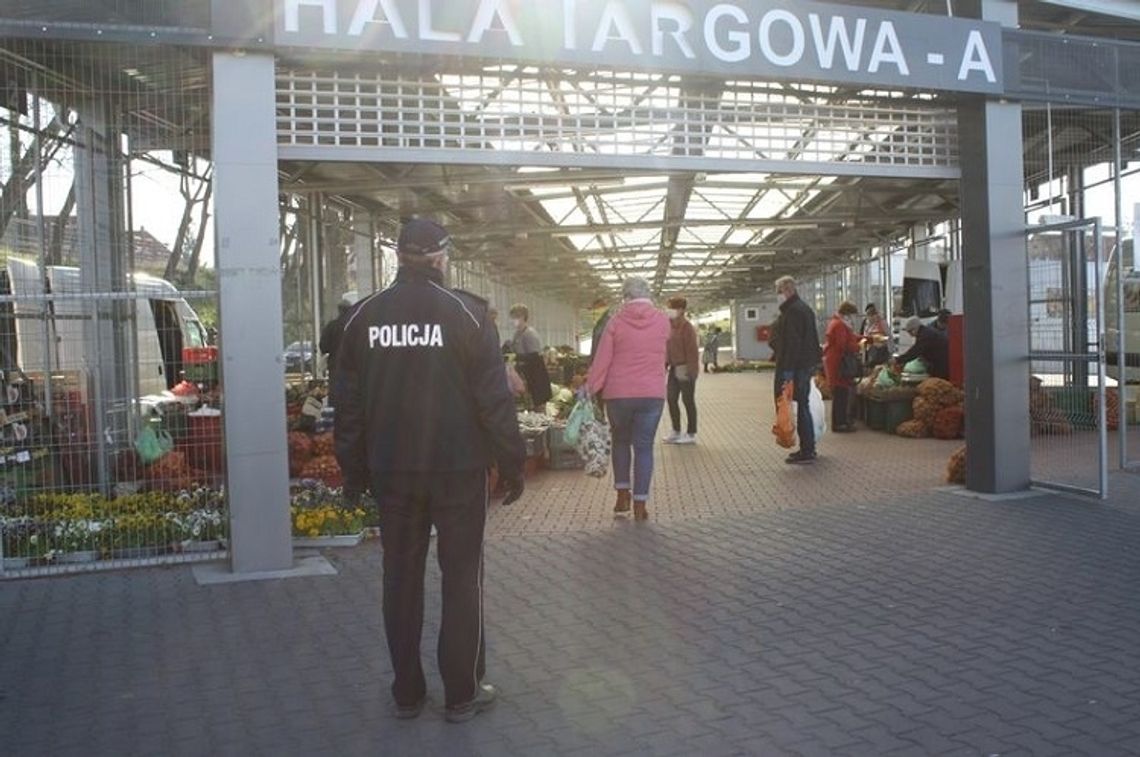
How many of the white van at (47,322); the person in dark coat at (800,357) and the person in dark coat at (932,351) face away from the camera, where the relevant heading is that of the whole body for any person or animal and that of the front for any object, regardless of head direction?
0

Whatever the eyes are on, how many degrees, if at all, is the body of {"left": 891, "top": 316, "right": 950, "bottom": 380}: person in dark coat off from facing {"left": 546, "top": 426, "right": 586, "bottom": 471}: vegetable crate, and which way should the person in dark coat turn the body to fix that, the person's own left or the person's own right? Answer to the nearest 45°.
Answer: approximately 45° to the person's own left

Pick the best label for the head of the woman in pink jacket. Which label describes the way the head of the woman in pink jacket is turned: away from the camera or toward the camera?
away from the camera

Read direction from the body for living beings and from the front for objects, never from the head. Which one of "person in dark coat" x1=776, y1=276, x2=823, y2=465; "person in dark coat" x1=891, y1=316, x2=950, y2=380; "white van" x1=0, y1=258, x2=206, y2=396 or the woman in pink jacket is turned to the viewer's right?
the white van

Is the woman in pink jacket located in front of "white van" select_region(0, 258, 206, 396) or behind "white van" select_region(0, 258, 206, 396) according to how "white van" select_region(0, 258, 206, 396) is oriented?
in front

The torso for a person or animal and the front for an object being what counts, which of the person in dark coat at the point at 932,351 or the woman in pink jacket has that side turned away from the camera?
the woman in pink jacket

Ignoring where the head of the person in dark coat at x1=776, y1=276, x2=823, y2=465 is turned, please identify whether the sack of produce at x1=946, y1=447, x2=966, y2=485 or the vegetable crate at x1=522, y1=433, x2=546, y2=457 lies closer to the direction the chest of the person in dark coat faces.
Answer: the vegetable crate

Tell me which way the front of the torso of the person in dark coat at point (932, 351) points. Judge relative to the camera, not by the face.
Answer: to the viewer's left

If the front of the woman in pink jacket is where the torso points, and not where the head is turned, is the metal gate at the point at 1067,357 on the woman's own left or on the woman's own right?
on the woman's own right

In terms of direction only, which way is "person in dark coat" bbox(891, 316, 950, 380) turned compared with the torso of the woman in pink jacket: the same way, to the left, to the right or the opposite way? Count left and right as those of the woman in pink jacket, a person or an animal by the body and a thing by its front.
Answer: to the left

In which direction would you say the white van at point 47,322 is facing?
to the viewer's right

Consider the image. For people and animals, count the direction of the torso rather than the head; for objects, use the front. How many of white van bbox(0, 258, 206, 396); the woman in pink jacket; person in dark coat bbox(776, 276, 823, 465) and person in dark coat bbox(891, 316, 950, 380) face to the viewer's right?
1

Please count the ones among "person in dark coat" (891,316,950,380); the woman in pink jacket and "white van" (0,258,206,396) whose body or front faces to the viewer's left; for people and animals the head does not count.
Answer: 1

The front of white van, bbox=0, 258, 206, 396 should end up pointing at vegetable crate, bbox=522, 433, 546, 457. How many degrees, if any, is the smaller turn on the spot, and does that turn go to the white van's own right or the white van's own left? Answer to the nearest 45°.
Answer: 0° — it already faces it

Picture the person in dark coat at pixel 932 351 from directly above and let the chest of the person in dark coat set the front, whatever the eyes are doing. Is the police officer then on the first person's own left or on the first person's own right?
on the first person's own left

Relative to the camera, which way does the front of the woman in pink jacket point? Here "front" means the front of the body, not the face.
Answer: away from the camera
